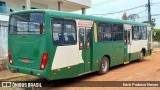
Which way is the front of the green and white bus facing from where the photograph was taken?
facing away from the viewer and to the right of the viewer
